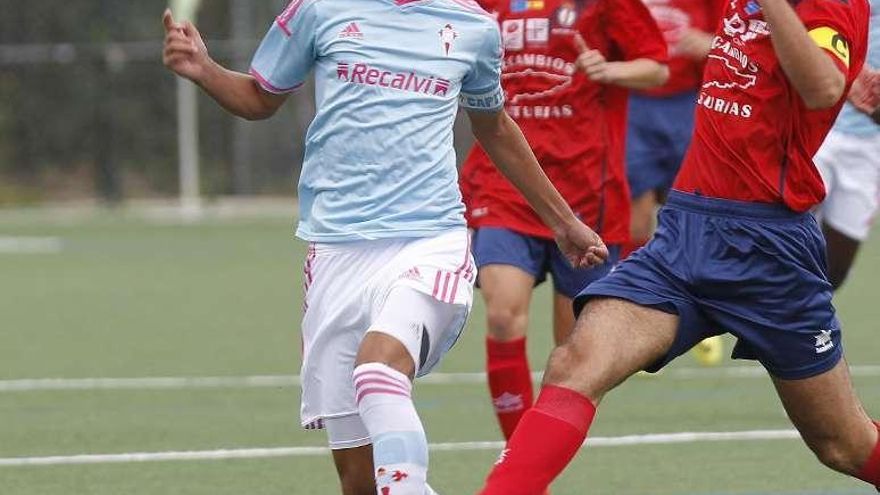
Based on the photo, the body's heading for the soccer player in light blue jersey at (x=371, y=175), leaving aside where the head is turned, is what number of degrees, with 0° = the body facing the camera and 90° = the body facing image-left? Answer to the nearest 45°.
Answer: approximately 0°

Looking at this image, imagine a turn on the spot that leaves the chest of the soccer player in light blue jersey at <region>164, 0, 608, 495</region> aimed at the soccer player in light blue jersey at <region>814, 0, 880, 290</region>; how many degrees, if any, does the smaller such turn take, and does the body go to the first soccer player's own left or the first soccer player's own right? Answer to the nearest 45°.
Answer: approximately 135° to the first soccer player's own left

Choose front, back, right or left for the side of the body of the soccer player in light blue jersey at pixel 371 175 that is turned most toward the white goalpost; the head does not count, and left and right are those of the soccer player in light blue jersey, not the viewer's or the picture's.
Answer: back
